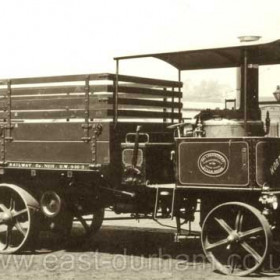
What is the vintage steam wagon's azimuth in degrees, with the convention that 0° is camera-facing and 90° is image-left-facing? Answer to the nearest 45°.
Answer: approximately 315°
